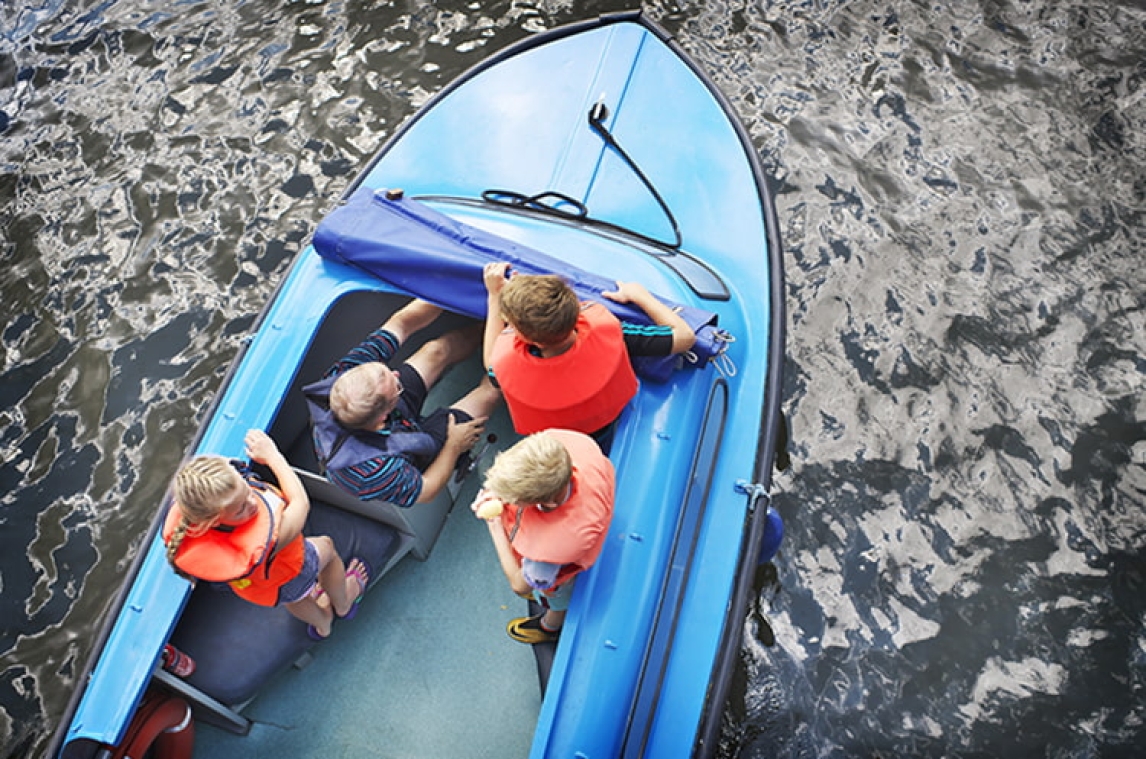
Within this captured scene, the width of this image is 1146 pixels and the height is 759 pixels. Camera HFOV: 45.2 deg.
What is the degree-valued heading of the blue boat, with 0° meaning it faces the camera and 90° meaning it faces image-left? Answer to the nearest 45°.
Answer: approximately 180°

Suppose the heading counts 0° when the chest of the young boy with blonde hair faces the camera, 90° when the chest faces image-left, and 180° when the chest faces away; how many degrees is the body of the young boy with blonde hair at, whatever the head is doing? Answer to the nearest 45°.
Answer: approximately 90°

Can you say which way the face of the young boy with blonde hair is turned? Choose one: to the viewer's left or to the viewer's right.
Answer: to the viewer's left

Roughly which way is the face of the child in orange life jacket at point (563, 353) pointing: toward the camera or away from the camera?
away from the camera
